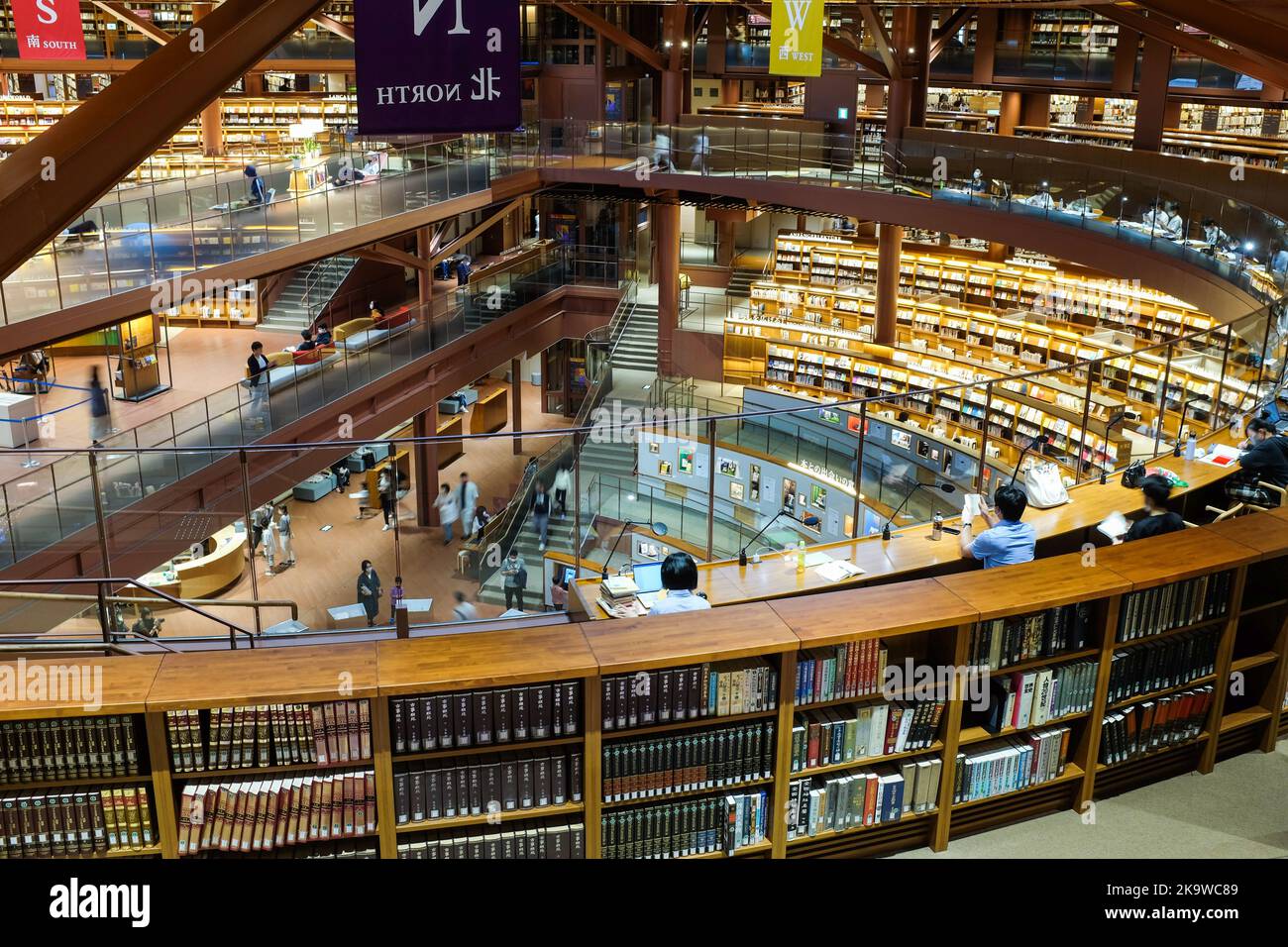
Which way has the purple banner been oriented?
away from the camera

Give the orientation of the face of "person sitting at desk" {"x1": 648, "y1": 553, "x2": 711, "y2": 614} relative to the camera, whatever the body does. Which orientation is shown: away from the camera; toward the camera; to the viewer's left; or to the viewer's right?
away from the camera

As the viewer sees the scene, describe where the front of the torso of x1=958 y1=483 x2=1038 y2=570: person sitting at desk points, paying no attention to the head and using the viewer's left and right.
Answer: facing away from the viewer and to the left of the viewer

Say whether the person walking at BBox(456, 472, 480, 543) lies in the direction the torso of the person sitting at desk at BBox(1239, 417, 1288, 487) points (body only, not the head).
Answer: yes

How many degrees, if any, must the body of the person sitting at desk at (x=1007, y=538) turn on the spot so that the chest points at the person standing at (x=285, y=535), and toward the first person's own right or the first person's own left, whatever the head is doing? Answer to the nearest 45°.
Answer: approximately 45° to the first person's own left

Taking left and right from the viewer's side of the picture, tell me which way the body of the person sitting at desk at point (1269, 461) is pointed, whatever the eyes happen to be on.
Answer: facing to the left of the viewer

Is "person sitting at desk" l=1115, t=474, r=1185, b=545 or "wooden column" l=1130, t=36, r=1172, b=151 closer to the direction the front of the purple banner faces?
the wooden column

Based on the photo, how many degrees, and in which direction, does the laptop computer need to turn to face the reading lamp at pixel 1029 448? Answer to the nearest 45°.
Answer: approximately 90° to its left
